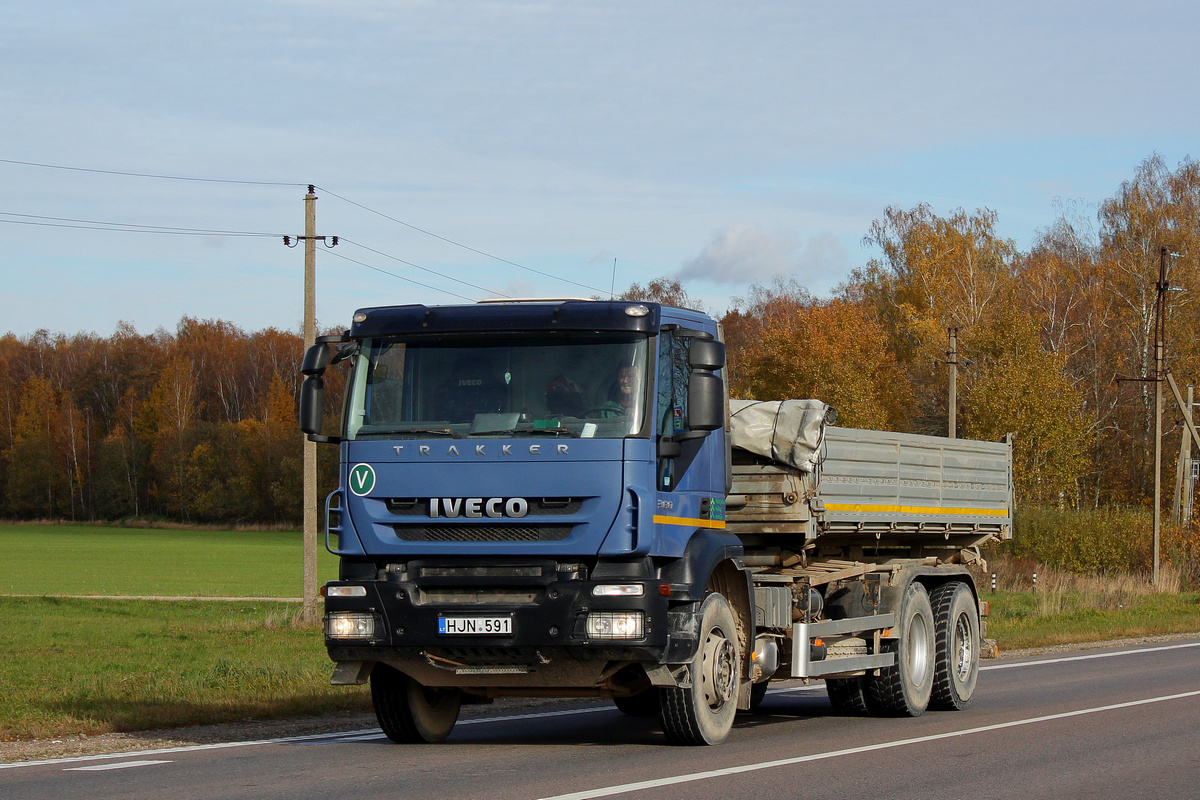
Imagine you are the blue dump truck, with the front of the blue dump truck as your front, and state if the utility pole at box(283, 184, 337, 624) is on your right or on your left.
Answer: on your right

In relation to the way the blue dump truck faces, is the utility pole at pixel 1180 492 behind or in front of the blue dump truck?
behind

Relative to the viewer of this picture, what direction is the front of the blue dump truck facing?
facing the viewer and to the left of the viewer

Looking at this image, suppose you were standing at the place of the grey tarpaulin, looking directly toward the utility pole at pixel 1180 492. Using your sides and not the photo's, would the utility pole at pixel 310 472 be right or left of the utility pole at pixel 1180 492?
left
